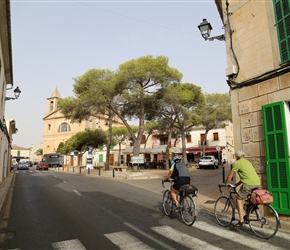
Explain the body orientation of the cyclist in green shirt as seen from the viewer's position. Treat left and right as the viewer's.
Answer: facing away from the viewer and to the left of the viewer

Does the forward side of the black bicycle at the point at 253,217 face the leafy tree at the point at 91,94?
yes

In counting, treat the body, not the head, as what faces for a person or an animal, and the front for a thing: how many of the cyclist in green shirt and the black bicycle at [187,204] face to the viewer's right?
0

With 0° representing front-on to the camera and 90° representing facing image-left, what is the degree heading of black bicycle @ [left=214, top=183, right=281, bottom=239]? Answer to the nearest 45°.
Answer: approximately 135°

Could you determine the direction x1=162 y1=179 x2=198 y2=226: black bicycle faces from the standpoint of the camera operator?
facing away from the viewer and to the left of the viewer

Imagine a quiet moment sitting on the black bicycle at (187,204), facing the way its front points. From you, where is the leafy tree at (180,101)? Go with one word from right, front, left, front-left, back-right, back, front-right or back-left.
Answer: front-right

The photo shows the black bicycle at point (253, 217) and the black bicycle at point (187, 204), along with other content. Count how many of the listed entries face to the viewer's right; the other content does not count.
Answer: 0

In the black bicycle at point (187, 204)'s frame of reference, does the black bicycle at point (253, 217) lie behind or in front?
behind

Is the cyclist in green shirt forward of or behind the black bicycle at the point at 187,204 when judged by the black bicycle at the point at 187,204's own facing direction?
behind

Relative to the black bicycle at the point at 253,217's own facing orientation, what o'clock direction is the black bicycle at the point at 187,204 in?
the black bicycle at the point at 187,204 is roughly at 11 o'clock from the black bicycle at the point at 253,217.

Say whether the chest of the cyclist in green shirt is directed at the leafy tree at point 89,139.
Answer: yes

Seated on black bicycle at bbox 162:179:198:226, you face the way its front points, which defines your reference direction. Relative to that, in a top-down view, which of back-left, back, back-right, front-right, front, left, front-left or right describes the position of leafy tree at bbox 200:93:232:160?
front-right
